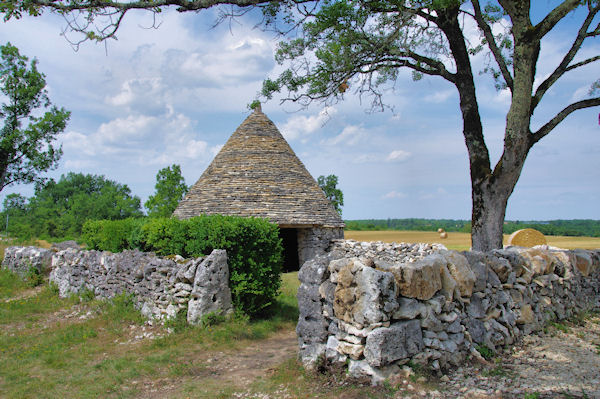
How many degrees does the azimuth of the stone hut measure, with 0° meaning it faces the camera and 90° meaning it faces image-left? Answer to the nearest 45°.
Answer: approximately 0°

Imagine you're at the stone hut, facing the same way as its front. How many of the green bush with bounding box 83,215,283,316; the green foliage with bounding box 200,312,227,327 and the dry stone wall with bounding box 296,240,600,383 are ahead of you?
3

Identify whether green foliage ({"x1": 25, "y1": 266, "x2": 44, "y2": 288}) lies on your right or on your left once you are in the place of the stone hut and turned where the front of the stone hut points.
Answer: on your right

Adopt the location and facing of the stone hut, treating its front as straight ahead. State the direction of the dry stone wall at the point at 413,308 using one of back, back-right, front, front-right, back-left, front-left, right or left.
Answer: front

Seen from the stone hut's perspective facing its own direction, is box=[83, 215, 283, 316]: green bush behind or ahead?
ahead

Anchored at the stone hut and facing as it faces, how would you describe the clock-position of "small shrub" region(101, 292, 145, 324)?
The small shrub is roughly at 1 o'clock from the stone hut.

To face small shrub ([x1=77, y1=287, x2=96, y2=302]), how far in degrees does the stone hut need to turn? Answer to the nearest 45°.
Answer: approximately 45° to its right

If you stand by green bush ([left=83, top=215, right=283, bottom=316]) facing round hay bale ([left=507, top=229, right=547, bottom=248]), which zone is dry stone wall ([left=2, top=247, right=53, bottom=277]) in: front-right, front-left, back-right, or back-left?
back-left

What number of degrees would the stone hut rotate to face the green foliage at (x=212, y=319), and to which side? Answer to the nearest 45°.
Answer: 0° — it already faces it

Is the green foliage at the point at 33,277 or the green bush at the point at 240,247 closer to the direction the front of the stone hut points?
the green bush

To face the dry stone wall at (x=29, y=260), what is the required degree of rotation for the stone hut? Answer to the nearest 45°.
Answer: approximately 90° to its right

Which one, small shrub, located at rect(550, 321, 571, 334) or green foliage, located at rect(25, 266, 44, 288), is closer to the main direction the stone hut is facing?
the small shrub

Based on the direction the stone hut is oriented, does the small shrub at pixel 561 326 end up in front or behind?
in front

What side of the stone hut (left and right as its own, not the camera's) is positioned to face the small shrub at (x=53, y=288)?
right
